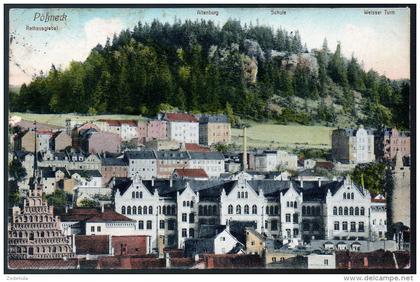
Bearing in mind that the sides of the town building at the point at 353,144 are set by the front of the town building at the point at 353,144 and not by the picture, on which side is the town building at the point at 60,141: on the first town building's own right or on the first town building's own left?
on the first town building's own right

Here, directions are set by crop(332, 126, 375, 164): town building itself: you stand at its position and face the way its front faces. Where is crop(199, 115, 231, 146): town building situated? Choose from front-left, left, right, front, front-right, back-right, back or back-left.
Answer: back-right

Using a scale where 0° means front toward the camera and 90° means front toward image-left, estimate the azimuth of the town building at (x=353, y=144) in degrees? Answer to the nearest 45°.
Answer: approximately 315°

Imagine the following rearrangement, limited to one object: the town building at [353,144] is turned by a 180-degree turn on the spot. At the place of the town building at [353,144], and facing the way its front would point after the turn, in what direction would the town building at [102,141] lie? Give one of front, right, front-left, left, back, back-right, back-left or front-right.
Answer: front-left

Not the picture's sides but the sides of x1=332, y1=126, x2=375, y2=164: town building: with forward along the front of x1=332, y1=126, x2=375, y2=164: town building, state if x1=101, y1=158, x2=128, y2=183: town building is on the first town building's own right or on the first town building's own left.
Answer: on the first town building's own right
